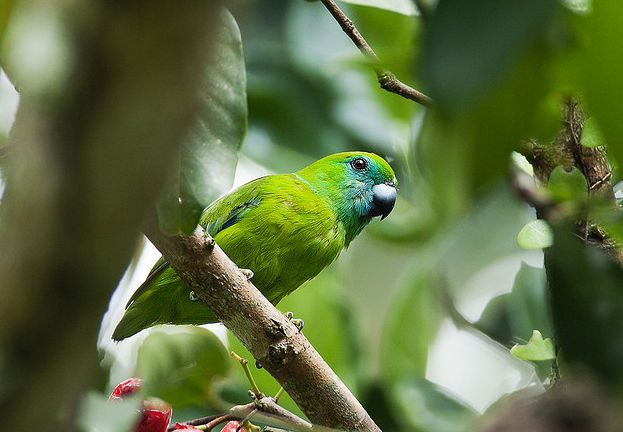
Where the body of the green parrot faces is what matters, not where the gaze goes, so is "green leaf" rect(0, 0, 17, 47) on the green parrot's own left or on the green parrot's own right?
on the green parrot's own right

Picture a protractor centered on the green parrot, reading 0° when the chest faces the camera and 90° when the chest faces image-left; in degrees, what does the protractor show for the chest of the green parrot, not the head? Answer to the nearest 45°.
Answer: approximately 270°

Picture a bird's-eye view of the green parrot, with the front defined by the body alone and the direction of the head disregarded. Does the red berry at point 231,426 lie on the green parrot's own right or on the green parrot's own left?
on the green parrot's own right

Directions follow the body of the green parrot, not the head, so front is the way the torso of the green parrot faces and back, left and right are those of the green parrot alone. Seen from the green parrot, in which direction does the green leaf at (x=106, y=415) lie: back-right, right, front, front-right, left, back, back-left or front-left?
right
